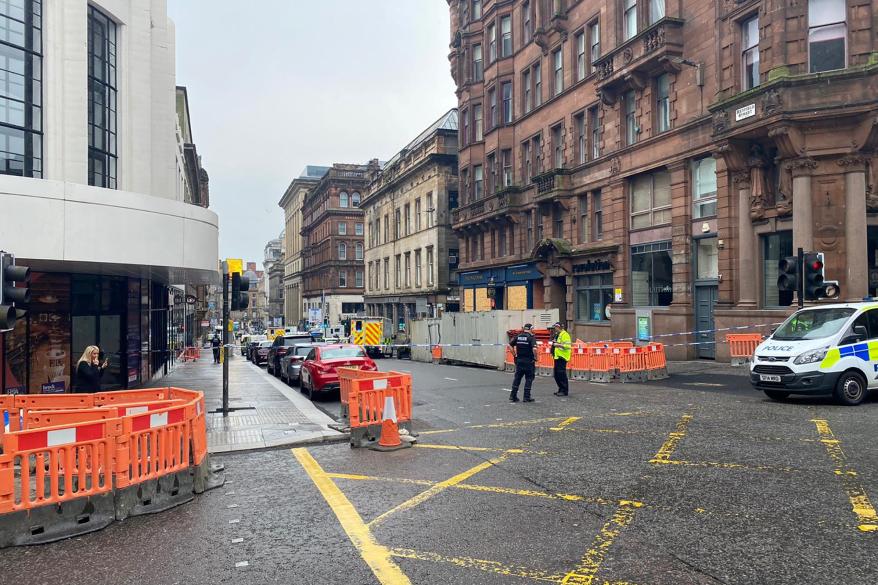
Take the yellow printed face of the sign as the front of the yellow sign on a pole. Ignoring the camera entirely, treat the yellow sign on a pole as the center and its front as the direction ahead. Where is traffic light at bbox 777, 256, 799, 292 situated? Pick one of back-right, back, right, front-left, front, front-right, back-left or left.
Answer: left

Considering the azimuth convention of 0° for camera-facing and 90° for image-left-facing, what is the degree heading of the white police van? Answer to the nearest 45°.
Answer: approximately 45°

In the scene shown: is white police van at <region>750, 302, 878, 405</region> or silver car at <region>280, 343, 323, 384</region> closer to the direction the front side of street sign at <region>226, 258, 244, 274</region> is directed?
the white police van

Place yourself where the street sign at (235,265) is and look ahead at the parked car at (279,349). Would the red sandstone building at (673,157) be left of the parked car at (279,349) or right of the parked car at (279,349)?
right

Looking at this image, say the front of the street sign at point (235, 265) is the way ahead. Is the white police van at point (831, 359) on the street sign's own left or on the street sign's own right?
on the street sign's own left

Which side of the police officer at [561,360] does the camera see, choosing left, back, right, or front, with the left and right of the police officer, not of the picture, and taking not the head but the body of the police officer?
left

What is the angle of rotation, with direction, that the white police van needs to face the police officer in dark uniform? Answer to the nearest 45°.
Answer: approximately 45° to its right

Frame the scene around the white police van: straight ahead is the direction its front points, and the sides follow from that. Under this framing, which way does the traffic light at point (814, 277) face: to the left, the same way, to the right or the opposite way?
to the left

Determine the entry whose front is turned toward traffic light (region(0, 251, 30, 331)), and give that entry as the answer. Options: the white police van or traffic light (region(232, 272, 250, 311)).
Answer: the white police van
